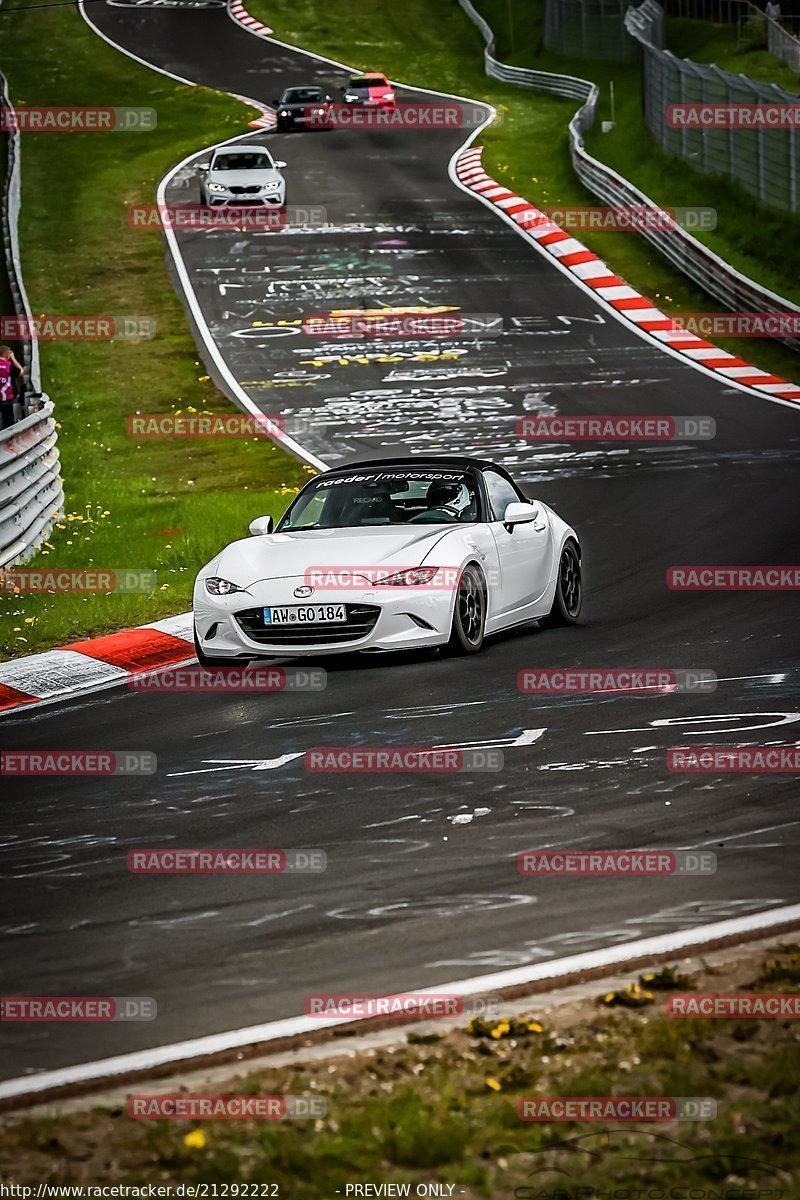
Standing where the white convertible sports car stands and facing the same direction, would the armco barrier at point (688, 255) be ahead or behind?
behind

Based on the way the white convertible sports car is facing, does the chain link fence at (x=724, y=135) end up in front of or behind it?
behind

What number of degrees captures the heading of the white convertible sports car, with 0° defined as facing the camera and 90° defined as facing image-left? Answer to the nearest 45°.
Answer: approximately 45°

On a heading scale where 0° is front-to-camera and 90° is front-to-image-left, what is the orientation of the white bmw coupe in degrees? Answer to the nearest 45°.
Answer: approximately 0°

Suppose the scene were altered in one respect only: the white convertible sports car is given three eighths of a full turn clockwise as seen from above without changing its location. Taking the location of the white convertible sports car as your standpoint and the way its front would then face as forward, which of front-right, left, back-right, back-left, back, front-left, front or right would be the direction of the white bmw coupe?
front

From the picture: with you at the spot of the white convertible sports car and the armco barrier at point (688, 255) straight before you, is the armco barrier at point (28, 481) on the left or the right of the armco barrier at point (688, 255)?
left
